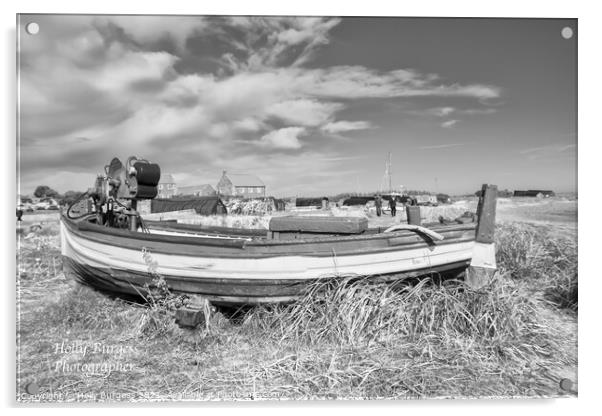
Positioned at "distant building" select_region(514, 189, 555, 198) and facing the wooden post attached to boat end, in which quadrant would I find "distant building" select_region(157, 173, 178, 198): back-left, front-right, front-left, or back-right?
front-right

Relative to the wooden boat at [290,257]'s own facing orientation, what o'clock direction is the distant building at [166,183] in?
The distant building is roughly at 2 o'clock from the wooden boat.

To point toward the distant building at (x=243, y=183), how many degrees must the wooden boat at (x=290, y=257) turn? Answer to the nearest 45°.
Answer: approximately 90° to its right

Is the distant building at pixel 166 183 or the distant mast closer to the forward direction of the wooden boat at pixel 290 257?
the distant building

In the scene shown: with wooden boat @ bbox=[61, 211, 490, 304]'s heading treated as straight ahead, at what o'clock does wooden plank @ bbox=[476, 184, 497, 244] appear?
The wooden plank is roughly at 6 o'clock from the wooden boat.

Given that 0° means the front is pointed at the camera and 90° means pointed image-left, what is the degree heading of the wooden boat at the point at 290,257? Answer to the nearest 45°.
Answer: approximately 90°

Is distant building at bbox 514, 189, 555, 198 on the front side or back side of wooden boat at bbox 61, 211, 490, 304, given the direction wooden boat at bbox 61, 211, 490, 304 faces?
on the back side
